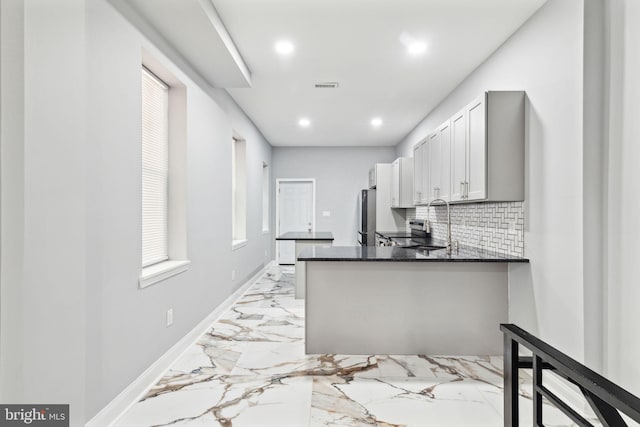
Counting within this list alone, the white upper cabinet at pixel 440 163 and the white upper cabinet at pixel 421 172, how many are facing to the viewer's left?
2

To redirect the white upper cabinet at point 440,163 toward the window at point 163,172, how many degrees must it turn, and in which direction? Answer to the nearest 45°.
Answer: approximately 45° to its left

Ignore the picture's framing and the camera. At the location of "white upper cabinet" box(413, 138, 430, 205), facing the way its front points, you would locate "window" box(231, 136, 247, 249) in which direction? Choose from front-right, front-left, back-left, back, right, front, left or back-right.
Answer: front

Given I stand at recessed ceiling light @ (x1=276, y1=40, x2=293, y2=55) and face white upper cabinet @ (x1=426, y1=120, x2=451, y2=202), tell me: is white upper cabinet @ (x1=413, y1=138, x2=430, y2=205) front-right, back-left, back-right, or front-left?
front-left

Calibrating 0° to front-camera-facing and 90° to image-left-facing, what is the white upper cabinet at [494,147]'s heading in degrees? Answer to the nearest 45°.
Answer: approximately 90°

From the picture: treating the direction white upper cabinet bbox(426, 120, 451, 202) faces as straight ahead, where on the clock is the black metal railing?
The black metal railing is roughly at 9 o'clock from the white upper cabinet.

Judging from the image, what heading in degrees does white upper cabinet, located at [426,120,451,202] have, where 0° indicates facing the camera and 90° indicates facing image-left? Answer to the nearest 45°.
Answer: approximately 90°

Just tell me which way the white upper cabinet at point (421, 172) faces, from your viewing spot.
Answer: facing to the left of the viewer

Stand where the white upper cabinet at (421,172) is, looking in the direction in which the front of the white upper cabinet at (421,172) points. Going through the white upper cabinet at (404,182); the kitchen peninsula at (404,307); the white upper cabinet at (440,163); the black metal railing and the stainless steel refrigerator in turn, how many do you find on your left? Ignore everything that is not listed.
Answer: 3

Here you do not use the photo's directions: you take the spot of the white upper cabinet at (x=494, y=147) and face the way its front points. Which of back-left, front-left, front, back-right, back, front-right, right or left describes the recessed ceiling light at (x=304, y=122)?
front-right

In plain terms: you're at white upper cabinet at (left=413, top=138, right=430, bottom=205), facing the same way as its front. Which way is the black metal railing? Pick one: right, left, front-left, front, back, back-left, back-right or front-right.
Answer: left

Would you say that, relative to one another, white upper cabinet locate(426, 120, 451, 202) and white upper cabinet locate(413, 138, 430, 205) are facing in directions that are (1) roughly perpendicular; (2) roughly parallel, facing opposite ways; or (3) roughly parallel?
roughly parallel

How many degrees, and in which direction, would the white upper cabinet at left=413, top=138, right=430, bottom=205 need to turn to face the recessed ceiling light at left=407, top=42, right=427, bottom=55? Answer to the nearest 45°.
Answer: approximately 90° to its left

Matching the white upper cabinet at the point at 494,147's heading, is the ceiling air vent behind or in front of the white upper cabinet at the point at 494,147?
in front
